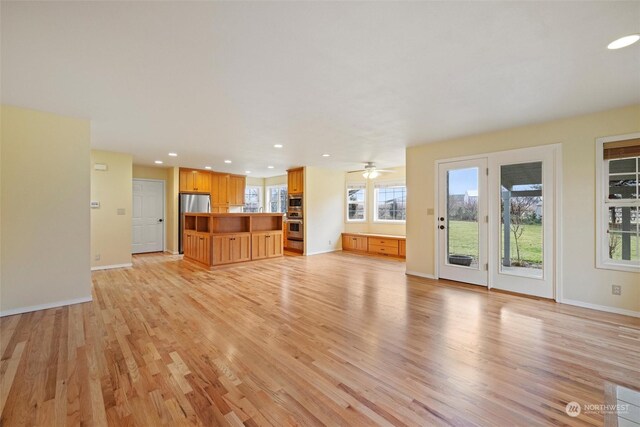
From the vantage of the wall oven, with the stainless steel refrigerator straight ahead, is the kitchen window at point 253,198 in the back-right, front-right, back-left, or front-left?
front-right

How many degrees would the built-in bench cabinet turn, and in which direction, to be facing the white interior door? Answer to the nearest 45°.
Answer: approximately 45° to its right

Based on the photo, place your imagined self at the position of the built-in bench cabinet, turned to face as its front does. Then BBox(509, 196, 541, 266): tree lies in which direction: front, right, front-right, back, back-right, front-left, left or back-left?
left

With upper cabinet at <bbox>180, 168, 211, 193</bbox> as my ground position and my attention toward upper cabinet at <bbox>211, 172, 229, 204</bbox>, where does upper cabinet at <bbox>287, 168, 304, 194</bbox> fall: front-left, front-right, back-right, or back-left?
front-right

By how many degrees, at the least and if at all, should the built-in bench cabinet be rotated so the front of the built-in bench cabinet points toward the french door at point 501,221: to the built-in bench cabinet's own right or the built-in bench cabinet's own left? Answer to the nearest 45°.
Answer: approximately 90° to the built-in bench cabinet's own left

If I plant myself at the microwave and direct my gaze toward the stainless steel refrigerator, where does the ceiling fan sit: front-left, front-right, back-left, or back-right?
back-left

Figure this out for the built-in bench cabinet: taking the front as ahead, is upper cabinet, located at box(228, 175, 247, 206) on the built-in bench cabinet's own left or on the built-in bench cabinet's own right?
on the built-in bench cabinet's own right

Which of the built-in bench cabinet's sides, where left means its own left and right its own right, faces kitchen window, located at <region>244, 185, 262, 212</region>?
right

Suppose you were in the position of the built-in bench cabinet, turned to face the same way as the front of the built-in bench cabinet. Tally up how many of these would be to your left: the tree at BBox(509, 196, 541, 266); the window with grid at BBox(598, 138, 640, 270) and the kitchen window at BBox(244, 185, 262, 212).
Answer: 2

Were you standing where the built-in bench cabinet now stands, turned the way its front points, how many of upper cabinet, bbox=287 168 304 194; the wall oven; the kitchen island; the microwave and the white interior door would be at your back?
0

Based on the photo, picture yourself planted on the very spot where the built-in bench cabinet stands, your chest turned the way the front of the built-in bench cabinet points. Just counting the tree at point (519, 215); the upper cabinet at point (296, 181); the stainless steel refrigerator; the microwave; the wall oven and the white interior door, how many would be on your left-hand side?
1

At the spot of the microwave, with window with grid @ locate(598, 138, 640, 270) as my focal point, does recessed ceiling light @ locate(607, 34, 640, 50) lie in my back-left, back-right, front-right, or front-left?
front-right

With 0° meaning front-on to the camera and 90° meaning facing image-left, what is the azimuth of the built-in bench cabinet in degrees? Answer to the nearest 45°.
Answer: approximately 45°

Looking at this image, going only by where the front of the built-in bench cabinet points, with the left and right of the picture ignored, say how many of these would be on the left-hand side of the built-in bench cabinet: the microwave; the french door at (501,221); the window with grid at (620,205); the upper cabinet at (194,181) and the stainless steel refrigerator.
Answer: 2

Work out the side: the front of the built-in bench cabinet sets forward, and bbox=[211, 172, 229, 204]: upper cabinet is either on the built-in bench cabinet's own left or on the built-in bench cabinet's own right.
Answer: on the built-in bench cabinet's own right

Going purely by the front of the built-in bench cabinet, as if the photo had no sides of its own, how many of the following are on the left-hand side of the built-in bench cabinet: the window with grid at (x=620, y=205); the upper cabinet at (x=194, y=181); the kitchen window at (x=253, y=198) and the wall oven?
1

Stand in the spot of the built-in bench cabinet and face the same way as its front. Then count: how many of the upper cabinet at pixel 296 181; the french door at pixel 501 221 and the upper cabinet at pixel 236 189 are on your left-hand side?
1
